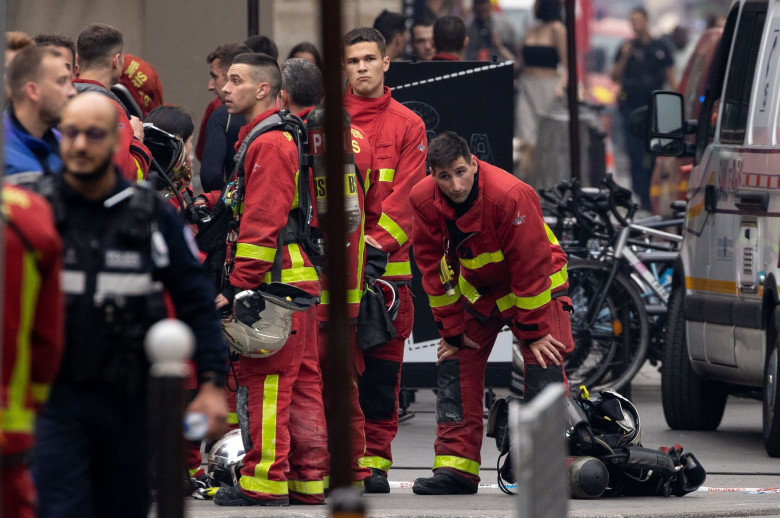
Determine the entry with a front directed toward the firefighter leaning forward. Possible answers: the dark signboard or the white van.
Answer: the dark signboard

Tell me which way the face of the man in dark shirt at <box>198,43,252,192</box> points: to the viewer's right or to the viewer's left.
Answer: to the viewer's left

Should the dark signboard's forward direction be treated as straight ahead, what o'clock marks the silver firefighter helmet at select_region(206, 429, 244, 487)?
The silver firefighter helmet is roughly at 1 o'clock from the dark signboard.

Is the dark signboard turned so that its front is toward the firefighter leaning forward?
yes

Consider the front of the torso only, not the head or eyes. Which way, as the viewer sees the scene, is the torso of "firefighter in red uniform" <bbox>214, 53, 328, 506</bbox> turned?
to the viewer's left

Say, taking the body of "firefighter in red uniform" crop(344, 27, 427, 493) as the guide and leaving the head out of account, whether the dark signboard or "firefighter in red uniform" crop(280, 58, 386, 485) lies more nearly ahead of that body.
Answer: the firefighter in red uniform

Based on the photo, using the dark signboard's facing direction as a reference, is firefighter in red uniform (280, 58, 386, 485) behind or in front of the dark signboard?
in front
